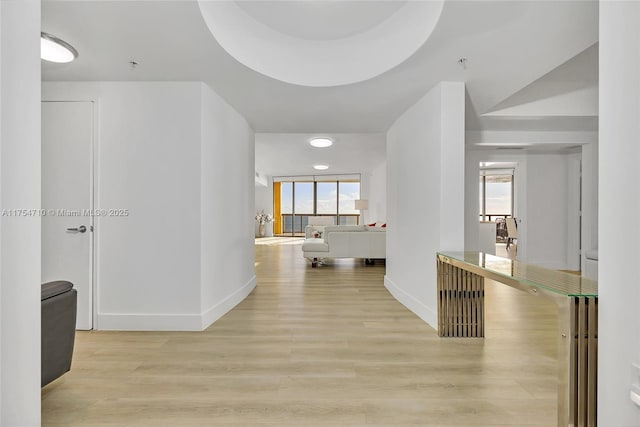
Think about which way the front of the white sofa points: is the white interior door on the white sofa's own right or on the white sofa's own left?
on the white sofa's own left
